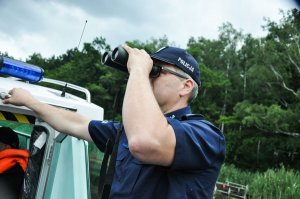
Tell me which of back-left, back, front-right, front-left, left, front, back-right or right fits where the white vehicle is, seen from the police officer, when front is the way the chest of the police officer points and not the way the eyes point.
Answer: front-right

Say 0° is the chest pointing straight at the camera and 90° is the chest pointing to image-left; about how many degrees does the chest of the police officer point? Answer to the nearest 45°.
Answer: approximately 90°

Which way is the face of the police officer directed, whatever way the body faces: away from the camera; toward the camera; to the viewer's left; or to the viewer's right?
to the viewer's left
